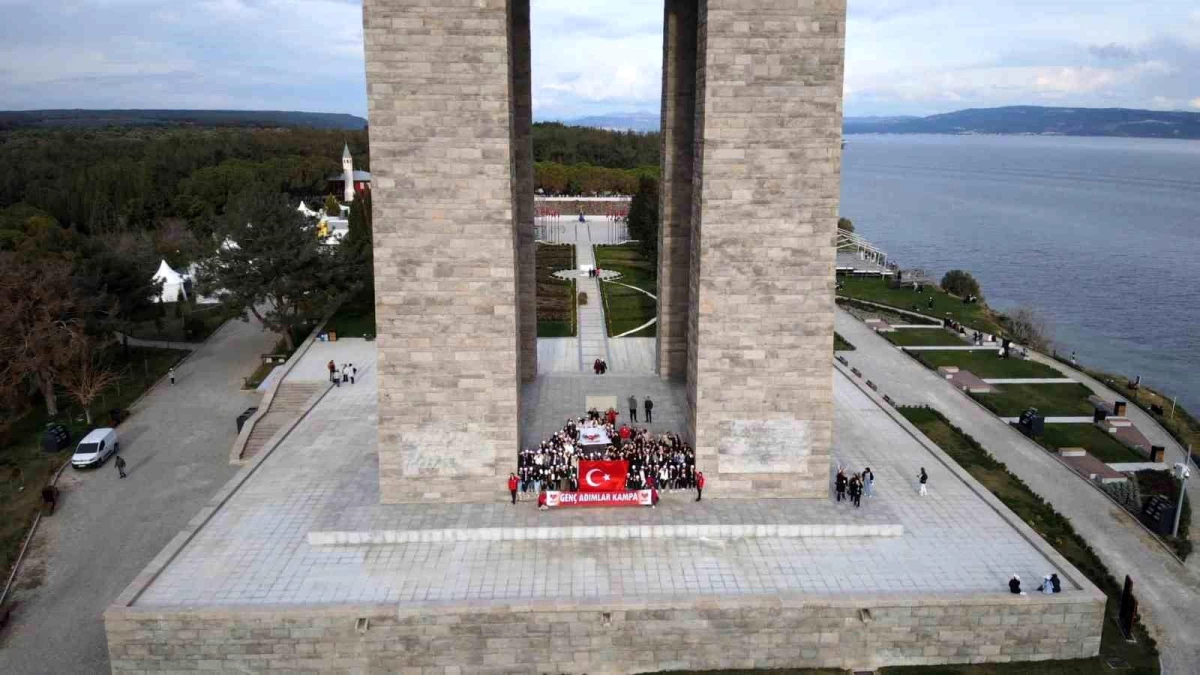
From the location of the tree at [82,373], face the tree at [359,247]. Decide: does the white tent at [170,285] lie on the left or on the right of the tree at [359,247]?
left

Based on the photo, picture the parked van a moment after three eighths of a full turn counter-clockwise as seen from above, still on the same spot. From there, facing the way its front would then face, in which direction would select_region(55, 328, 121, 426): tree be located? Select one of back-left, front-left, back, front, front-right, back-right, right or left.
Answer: left

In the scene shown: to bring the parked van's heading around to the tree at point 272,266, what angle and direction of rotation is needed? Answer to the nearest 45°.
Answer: approximately 180°

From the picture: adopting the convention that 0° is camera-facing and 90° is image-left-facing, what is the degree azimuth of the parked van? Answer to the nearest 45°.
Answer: approximately 45°

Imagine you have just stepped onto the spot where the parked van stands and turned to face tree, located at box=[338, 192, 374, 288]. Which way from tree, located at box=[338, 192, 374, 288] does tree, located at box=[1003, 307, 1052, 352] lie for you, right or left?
right

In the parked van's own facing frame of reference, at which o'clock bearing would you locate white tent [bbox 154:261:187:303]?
The white tent is roughly at 5 o'clock from the parked van.

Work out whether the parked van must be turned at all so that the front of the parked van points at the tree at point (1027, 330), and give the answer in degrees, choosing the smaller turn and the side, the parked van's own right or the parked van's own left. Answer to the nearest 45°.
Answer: approximately 135° to the parked van's own left

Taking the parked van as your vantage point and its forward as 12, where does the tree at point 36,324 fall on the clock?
The tree is roughly at 4 o'clock from the parked van.

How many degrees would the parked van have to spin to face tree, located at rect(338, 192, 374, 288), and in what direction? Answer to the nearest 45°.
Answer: approximately 180°
